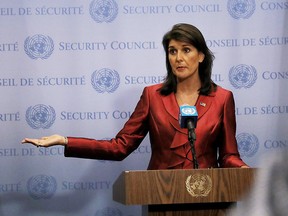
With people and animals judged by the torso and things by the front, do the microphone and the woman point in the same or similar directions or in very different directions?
very different directions

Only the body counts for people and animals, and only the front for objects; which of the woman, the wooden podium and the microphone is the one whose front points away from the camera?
the microphone

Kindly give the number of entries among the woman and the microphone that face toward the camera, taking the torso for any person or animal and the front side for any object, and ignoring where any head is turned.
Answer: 1

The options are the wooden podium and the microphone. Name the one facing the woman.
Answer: the microphone

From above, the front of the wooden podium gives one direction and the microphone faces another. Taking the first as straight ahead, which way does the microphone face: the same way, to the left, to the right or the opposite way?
the opposite way

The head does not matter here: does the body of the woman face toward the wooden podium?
yes

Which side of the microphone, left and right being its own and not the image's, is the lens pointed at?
back

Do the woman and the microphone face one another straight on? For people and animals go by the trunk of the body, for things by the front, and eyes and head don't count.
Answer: yes

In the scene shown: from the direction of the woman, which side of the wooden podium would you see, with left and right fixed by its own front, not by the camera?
back
